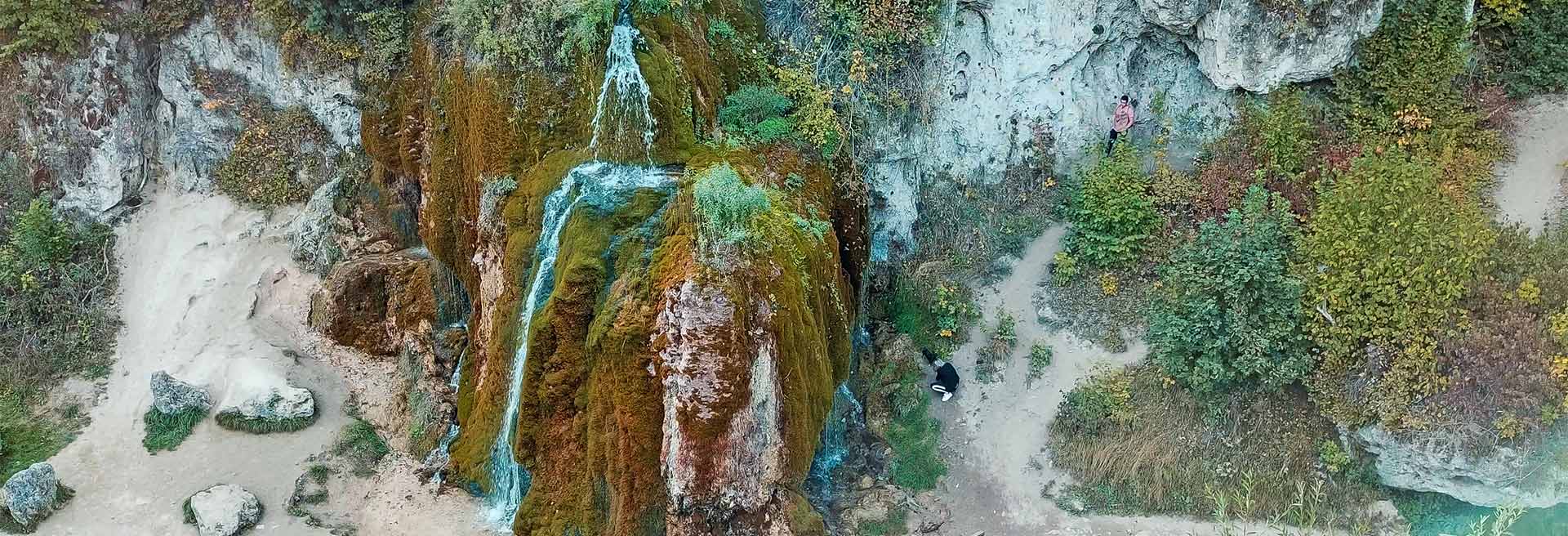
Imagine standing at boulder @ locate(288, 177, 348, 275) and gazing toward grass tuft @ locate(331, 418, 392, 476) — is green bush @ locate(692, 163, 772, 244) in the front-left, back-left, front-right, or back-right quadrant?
front-left

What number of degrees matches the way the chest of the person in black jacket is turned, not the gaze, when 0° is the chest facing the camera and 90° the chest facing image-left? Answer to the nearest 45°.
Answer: approximately 90°

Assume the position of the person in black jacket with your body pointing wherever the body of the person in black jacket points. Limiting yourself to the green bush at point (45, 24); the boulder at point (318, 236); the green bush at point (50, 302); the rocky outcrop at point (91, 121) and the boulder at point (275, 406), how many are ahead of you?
5

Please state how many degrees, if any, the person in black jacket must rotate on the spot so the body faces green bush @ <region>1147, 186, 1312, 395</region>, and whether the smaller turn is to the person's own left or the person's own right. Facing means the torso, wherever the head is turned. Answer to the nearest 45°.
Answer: approximately 180°

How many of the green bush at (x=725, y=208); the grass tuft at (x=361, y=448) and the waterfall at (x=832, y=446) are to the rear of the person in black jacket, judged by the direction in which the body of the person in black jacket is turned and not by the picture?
0

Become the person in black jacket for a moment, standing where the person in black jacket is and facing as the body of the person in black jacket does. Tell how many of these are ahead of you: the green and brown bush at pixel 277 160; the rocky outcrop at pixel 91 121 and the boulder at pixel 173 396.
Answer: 3

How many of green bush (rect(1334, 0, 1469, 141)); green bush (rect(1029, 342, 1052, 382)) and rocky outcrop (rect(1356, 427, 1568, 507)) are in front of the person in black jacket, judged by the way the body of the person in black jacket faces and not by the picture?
0

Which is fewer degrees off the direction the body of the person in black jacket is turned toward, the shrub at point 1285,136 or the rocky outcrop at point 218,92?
the rocky outcrop

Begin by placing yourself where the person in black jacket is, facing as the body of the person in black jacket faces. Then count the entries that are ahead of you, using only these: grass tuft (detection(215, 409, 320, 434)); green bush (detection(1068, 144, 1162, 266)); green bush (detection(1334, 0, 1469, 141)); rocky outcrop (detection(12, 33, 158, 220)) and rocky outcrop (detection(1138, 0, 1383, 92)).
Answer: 2

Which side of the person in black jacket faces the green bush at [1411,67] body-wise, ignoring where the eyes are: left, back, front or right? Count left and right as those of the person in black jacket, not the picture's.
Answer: back

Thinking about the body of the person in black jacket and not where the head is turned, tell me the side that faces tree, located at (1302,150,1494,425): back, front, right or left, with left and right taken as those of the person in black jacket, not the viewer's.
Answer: back

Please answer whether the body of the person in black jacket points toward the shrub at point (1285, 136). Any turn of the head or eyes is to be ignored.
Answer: no

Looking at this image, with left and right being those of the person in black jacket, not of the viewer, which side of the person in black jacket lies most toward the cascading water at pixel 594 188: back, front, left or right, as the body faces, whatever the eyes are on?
front

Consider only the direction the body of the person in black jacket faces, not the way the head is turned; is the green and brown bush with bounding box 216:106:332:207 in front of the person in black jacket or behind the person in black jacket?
in front

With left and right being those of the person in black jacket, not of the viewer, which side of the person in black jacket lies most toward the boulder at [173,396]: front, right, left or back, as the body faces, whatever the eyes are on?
front

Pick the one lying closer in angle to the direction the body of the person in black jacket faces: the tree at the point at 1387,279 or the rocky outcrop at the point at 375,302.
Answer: the rocky outcrop

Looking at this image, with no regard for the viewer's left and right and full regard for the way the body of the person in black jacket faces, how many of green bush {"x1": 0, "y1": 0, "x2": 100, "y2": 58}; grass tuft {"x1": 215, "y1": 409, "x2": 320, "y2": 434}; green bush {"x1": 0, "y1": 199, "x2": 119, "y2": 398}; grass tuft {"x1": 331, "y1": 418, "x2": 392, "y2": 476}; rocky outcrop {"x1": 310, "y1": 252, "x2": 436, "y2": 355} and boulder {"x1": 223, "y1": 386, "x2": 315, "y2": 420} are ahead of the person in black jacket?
6

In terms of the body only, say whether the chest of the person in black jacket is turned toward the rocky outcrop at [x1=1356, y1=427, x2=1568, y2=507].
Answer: no

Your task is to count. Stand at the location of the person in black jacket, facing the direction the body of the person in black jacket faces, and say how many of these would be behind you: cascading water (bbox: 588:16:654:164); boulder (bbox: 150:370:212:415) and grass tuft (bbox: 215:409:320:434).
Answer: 0
